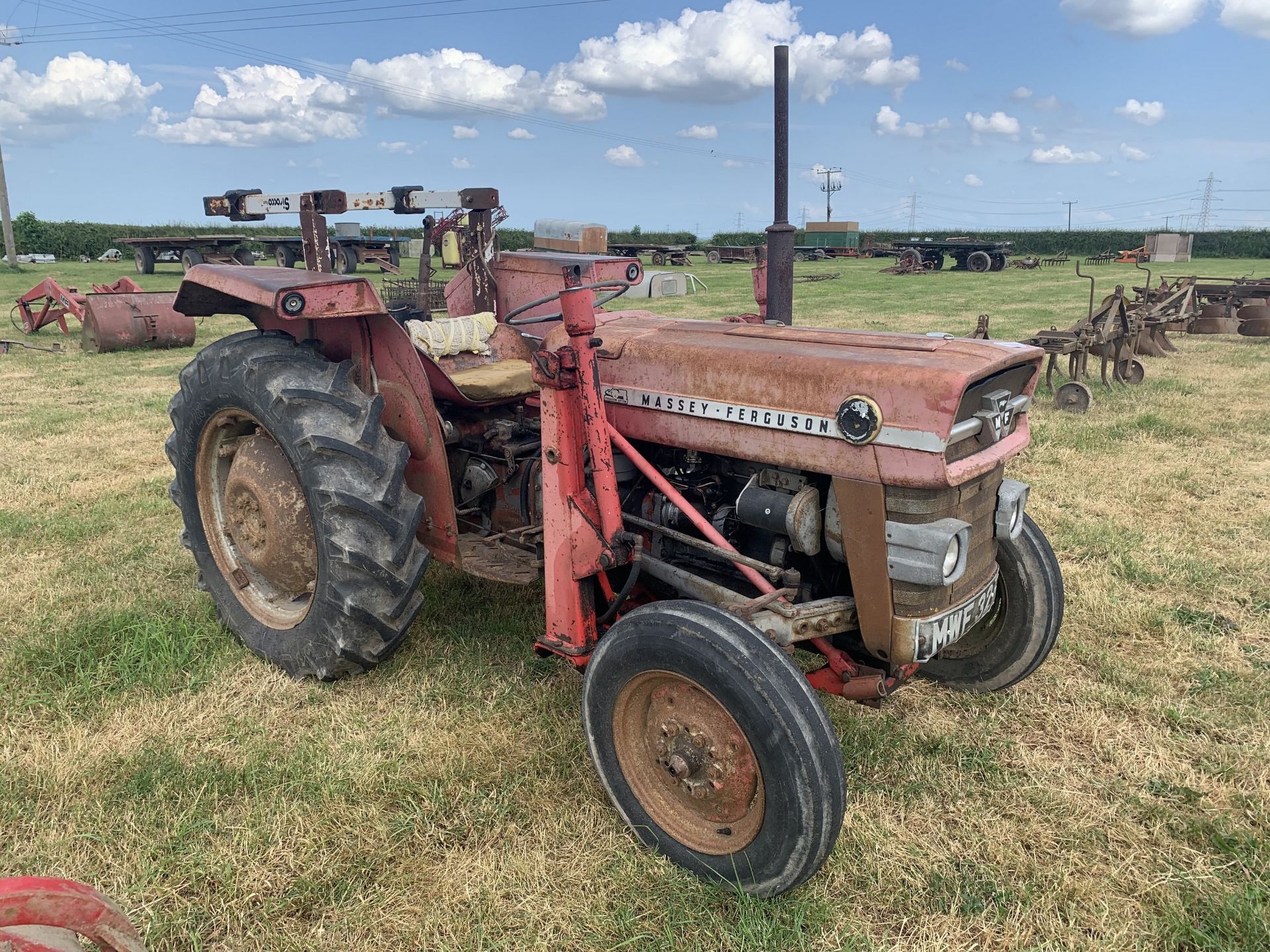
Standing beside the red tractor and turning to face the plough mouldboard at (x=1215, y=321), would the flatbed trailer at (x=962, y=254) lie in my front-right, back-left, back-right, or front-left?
front-left

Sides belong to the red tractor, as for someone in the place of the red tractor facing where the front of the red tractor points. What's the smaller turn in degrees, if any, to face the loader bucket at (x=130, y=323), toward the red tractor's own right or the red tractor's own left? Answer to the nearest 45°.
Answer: approximately 180°

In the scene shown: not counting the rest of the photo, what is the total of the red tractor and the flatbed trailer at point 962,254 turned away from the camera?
0
